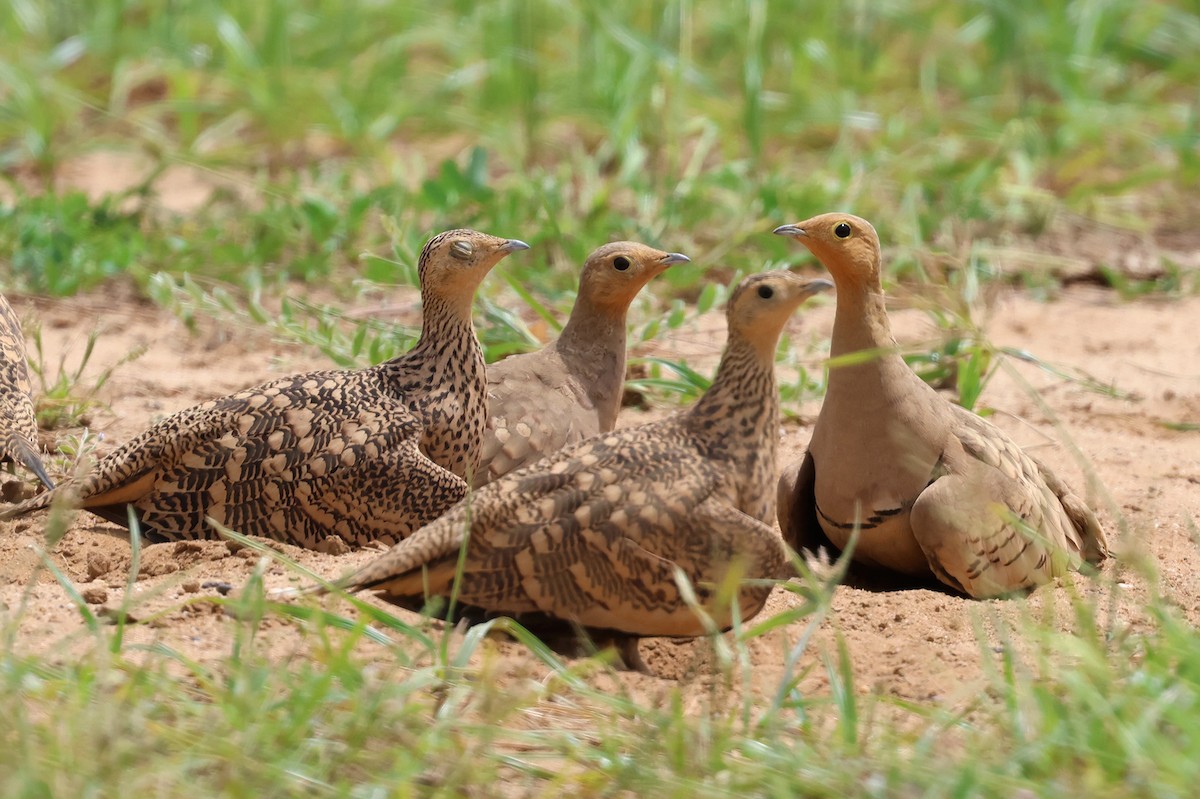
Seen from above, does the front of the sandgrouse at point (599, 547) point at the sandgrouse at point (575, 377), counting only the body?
no

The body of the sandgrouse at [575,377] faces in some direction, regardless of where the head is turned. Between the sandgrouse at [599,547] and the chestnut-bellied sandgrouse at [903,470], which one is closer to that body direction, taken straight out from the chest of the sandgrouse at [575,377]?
the chestnut-bellied sandgrouse

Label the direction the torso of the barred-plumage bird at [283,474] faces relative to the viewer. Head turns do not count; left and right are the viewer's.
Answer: facing to the right of the viewer

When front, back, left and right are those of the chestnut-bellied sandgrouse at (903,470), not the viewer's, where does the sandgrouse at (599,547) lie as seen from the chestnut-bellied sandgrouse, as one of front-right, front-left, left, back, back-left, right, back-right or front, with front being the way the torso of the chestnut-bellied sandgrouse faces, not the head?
front

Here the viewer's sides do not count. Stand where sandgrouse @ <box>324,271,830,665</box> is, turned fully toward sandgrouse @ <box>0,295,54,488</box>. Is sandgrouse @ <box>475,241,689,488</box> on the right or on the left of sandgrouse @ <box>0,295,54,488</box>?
right

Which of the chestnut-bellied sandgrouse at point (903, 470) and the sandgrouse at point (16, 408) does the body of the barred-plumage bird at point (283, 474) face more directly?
the chestnut-bellied sandgrouse

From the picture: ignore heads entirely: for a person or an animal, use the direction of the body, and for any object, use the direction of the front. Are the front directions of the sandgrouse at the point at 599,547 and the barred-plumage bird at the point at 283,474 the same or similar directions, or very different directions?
same or similar directions

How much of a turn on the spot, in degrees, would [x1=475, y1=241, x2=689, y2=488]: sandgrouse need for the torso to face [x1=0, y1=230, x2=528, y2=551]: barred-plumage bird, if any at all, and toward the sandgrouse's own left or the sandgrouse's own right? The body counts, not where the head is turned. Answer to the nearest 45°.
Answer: approximately 135° to the sandgrouse's own right

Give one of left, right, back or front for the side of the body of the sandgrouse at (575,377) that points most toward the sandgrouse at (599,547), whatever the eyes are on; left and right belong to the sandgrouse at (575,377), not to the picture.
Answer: right

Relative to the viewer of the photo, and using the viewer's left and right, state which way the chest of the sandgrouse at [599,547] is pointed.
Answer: facing to the right of the viewer

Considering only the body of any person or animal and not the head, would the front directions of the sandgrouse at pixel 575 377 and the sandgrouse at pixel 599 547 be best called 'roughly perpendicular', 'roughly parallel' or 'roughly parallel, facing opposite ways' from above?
roughly parallel

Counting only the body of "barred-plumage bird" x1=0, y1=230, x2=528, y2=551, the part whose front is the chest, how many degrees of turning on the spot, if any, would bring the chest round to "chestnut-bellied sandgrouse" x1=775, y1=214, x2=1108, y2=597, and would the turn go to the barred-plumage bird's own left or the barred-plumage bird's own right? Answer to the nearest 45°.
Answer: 0° — it already faces it
